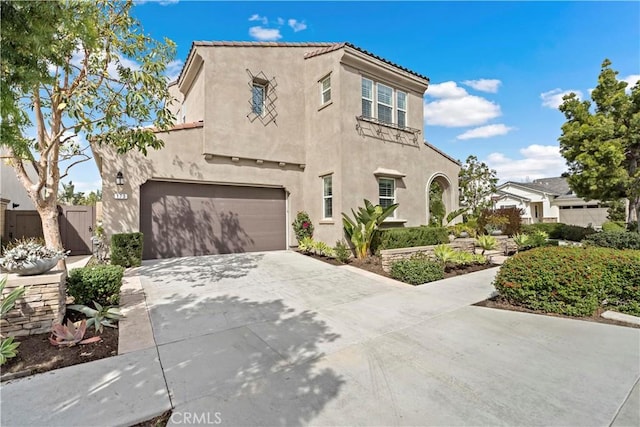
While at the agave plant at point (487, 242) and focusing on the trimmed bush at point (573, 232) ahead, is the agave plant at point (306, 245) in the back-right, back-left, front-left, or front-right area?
back-left

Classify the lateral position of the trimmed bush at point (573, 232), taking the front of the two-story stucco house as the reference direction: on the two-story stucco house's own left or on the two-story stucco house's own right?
on the two-story stucco house's own left

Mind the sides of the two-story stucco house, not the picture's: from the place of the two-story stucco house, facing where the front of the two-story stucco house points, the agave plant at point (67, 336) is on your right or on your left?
on your right

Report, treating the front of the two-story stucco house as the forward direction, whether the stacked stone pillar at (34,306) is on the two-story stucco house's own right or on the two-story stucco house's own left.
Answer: on the two-story stucco house's own right
